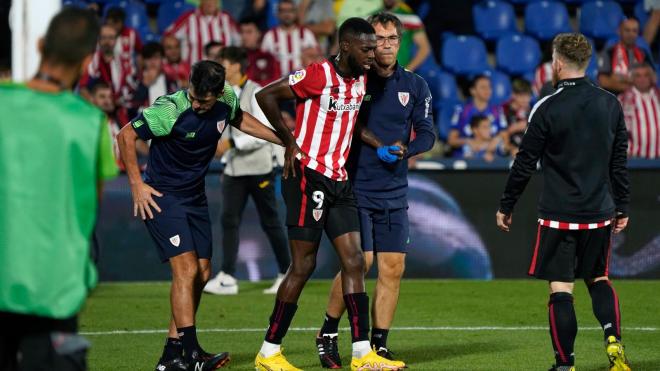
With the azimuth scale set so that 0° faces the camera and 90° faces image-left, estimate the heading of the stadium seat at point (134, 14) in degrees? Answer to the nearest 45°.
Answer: approximately 0°

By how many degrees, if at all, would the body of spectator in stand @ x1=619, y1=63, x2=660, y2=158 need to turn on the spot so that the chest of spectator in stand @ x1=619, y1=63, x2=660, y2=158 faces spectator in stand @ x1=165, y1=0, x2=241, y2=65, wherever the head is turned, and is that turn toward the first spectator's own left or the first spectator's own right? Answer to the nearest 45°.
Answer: approximately 90° to the first spectator's own right

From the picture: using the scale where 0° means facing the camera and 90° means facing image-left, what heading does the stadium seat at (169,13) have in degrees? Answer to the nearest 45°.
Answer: approximately 0°

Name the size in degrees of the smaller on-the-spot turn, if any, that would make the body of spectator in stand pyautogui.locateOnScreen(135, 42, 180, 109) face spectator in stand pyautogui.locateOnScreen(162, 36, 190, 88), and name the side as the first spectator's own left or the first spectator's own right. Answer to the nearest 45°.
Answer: approximately 135° to the first spectator's own left

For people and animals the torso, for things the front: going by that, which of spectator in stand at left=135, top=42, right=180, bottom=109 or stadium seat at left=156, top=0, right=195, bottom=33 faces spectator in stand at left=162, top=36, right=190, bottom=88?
the stadium seat

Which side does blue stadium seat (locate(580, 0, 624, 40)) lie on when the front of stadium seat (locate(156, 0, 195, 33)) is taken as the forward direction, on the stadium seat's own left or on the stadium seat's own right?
on the stadium seat's own left
